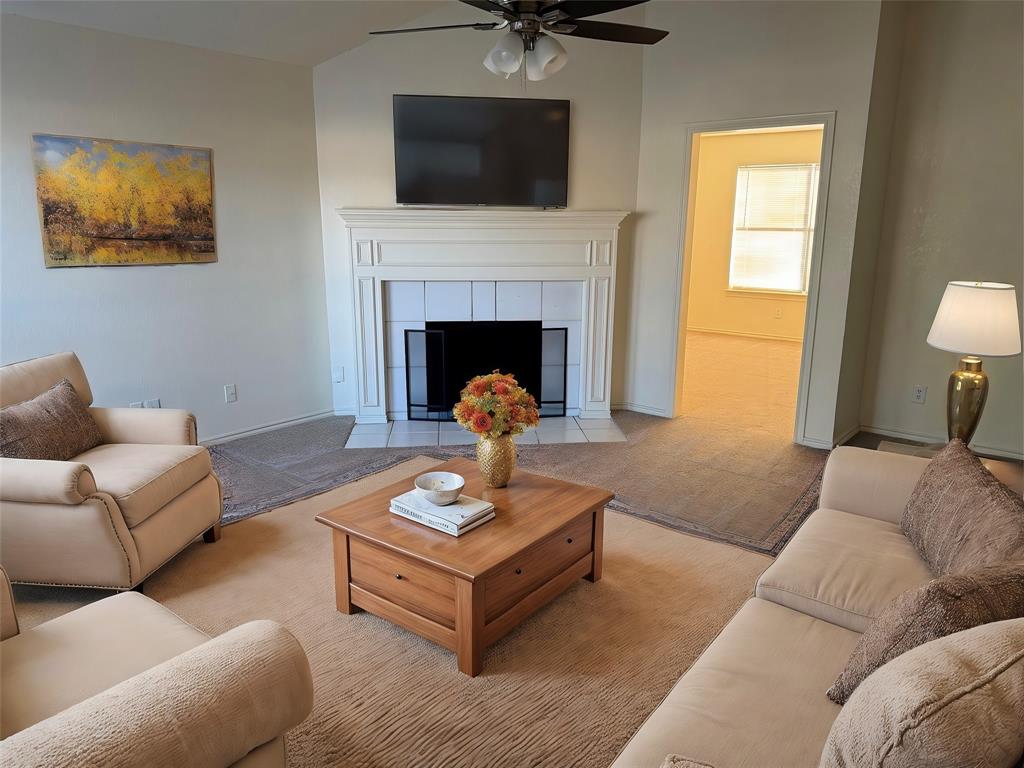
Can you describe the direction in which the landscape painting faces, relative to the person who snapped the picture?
facing the viewer and to the right of the viewer

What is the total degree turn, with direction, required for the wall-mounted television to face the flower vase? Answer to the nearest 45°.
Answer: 0° — it already faces it

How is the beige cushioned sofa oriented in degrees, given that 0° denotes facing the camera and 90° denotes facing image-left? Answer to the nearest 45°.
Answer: approximately 90°

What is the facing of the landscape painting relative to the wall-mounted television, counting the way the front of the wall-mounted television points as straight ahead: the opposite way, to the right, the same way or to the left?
to the left

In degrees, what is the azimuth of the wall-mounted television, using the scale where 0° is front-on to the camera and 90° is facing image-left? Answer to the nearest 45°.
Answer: approximately 0°

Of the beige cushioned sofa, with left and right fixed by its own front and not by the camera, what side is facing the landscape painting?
front

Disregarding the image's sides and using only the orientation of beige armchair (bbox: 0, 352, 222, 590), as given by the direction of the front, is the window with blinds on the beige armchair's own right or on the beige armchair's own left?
on the beige armchair's own left

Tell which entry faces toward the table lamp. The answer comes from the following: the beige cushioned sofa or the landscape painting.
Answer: the landscape painting

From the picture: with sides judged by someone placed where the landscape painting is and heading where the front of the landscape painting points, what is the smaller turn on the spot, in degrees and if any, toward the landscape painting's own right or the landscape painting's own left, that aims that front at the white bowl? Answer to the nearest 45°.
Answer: approximately 45° to the landscape painting's own right

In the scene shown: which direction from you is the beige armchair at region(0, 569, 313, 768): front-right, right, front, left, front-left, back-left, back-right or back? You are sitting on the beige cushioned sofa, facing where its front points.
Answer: front-left

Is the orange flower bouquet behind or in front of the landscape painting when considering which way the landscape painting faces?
in front

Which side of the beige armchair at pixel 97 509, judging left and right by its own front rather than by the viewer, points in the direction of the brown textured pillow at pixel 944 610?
front
